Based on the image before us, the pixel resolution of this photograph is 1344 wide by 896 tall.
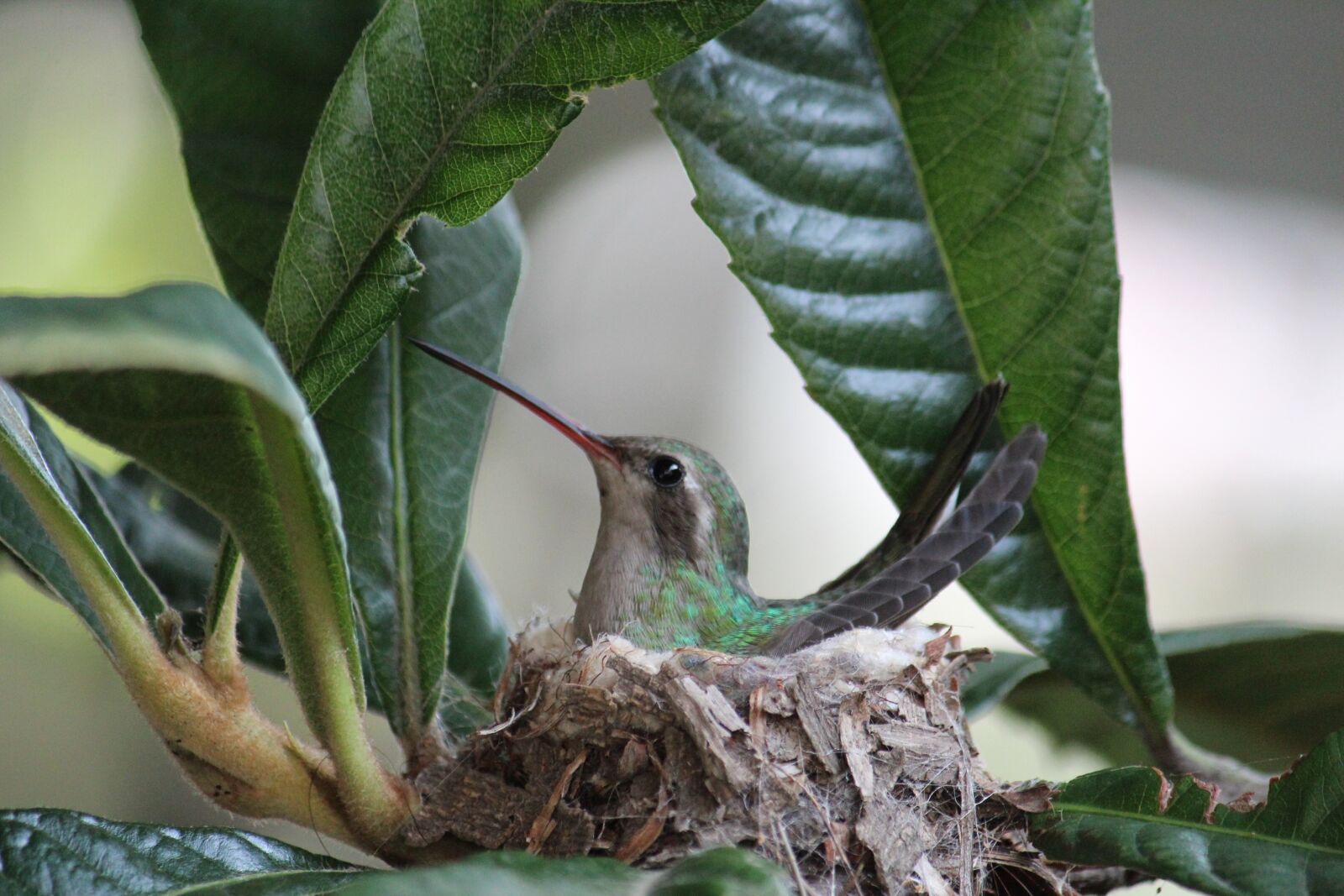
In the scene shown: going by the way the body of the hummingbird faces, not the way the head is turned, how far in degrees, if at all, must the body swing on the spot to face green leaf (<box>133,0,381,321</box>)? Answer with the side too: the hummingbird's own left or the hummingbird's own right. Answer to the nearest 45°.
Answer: approximately 45° to the hummingbird's own left

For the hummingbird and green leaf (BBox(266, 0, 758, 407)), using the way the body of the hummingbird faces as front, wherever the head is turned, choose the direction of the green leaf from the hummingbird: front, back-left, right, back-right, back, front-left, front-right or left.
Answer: front

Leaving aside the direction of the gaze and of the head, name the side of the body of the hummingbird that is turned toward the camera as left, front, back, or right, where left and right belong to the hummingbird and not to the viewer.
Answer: left
